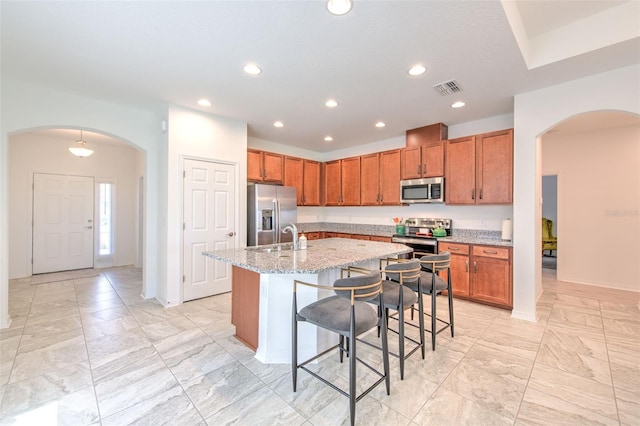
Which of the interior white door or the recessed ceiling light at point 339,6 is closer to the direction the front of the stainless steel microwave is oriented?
the recessed ceiling light

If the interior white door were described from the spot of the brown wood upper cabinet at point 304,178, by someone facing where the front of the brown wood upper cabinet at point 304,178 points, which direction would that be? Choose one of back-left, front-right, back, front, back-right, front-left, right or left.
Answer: right

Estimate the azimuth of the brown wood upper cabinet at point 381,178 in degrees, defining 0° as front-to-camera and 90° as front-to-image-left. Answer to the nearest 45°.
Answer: approximately 45°

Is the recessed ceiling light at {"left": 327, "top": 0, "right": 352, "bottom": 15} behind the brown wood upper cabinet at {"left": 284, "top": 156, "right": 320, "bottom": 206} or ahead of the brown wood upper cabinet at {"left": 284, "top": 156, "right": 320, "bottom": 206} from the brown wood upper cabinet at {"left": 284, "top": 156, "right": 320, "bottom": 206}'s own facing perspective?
ahead

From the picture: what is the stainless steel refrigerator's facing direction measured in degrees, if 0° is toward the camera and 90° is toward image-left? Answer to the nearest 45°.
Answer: approximately 315°

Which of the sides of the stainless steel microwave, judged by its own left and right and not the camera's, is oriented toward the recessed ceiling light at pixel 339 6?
front
